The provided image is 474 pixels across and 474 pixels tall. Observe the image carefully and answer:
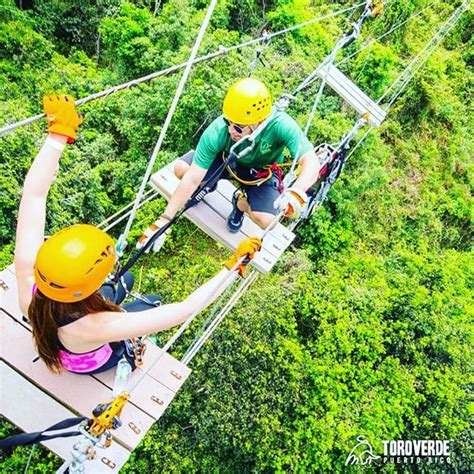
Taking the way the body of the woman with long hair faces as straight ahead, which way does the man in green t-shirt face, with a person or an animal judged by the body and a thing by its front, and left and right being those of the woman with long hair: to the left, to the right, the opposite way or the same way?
the opposite way

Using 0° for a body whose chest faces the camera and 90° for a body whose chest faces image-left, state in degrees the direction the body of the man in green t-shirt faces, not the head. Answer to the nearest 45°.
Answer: approximately 45°

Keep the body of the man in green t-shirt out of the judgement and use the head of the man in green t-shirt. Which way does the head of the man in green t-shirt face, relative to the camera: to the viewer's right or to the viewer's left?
to the viewer's left

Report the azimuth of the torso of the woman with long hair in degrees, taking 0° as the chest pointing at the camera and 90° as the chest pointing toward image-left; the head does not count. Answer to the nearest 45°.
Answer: approximately 225°

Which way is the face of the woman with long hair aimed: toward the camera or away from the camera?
away from the camera
